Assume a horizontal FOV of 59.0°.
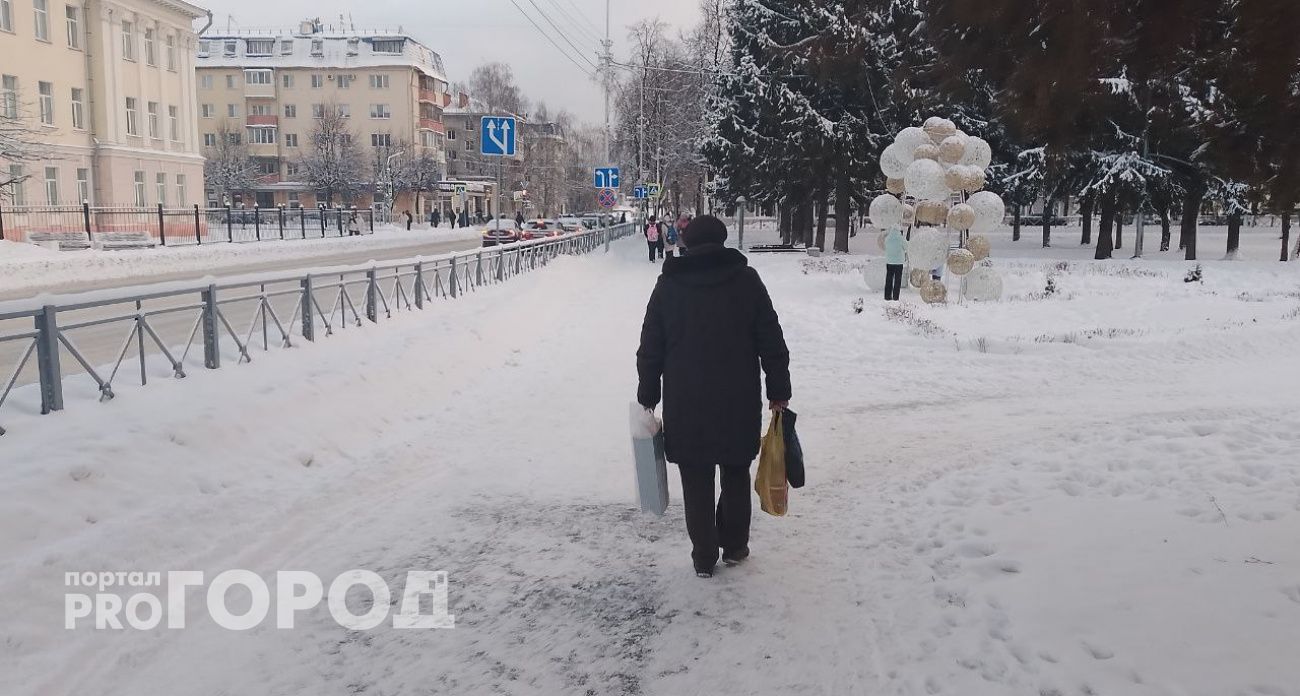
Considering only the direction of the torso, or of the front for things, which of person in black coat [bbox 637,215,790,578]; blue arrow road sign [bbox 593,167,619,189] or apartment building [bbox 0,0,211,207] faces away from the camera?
the person in black coat

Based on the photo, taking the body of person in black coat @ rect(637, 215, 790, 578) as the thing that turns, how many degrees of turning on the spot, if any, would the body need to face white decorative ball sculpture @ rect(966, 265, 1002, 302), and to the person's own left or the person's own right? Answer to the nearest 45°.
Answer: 0° — they already face it

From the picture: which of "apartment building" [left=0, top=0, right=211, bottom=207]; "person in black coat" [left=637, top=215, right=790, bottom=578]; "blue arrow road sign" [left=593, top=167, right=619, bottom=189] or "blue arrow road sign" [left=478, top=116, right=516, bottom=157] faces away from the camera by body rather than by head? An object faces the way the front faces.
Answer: the person in black coat

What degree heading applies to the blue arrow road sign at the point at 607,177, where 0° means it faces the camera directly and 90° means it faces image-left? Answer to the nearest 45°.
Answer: approximately 0°

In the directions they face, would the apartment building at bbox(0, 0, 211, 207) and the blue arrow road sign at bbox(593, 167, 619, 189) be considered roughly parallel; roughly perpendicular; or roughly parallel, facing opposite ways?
roughly perpendicular

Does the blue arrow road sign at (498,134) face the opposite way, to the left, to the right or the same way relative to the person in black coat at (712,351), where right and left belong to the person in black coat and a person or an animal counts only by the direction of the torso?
the opposite way

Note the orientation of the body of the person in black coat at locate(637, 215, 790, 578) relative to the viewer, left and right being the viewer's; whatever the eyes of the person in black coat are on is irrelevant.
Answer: facing away from the viewer

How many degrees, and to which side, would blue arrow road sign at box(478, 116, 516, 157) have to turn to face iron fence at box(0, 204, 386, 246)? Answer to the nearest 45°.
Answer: approximately 135° to its right

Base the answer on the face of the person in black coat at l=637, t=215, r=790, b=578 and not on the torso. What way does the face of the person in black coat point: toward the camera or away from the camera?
away from the camera
